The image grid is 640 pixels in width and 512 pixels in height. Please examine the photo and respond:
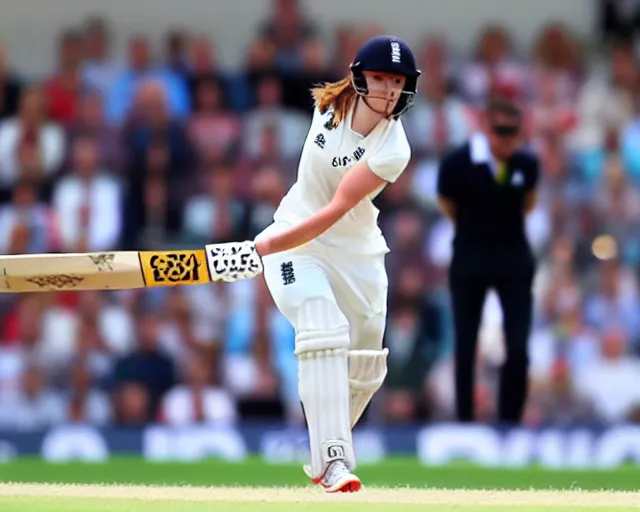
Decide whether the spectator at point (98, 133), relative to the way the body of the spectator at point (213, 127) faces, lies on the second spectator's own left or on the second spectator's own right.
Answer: on the second spectator's own right
